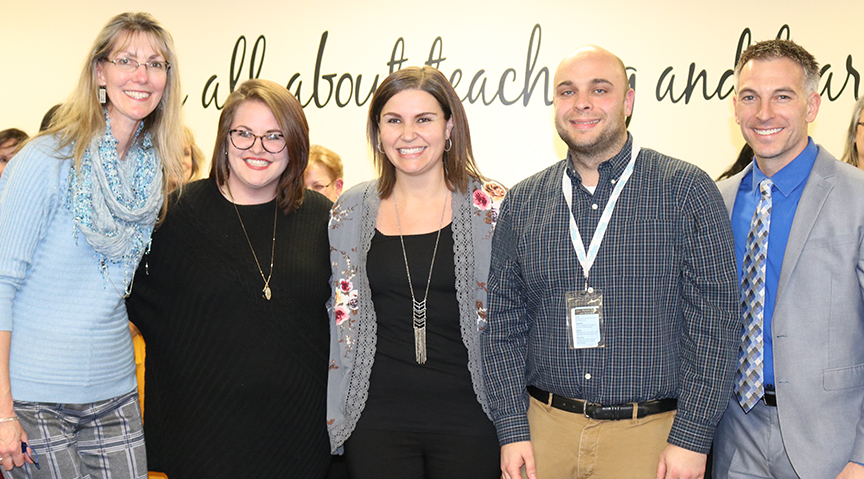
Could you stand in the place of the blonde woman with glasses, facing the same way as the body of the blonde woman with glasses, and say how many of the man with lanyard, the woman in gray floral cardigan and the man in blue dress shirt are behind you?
0

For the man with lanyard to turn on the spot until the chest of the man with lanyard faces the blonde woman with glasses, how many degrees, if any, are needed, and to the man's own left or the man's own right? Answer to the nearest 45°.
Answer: approximately 90° to the man's own right

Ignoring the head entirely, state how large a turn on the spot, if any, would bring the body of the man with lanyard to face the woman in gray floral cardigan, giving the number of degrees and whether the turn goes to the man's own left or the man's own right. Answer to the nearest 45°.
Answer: approximately 90° to the man's own right

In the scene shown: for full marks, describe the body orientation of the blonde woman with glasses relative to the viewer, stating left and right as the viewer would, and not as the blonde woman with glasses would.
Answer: facing the viewer and to the right of the viewer

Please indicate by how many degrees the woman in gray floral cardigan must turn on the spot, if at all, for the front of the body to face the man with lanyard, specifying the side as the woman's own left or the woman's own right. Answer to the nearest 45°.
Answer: approximately 90° to the woman's own left

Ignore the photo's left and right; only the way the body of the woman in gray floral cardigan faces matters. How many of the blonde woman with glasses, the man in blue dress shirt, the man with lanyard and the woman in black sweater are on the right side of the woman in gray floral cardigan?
2

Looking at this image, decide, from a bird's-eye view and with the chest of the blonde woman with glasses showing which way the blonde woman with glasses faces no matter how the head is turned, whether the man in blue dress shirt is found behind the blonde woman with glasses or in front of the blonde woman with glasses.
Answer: in front

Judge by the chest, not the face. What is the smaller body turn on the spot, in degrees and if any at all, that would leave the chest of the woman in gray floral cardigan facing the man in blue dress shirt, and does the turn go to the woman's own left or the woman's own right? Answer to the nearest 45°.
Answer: approximately 90° to the woman's own left

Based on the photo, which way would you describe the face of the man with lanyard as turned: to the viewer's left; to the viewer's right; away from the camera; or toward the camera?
toward the camera

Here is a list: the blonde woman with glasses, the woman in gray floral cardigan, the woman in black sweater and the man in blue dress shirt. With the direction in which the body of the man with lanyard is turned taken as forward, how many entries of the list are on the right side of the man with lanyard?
3

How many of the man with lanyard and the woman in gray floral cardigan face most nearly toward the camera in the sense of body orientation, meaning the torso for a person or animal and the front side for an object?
2

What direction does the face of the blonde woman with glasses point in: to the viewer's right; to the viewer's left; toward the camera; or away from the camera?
toward the camera

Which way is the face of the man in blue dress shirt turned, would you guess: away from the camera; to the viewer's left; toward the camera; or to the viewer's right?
toward the camera

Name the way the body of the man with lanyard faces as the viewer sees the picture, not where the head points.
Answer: toward the camera

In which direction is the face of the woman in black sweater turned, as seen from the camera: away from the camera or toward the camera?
toward the camera

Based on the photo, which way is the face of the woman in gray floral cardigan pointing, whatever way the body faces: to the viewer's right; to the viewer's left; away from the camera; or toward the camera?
toward the camera

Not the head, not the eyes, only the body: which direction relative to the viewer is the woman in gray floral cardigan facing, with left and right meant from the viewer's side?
facing the viewer
